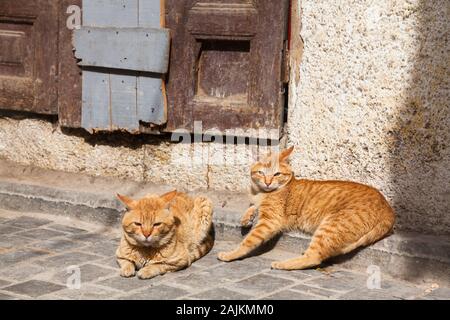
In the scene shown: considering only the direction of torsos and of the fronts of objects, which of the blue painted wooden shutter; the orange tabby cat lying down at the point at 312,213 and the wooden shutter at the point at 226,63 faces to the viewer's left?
the orange tabby cat lying down

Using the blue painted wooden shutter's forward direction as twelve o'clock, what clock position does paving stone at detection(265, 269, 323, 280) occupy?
The paving stone is roughly at 11 o'clock from the blue painted wooden shutter.

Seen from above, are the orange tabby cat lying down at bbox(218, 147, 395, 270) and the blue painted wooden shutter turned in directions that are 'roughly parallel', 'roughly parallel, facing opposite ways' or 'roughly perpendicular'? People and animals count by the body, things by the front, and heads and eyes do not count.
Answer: roughly perpendicular

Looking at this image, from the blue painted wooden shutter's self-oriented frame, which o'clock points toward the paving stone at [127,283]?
The paving stone is roughly at 12 o'clock from the blue painted wooden shutter.

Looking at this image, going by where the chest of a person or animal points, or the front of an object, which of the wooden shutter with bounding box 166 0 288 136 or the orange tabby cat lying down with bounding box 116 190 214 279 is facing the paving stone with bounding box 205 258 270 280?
the wooden shutter

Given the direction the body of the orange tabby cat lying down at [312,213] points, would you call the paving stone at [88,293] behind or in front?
in front

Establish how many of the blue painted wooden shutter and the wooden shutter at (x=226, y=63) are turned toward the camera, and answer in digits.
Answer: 2

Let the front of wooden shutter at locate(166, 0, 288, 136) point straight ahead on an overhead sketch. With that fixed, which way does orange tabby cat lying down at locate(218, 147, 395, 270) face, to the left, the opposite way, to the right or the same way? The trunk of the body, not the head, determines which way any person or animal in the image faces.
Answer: to the right

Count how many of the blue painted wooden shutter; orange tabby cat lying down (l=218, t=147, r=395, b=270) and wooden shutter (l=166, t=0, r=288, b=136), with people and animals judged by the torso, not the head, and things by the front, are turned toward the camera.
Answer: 2

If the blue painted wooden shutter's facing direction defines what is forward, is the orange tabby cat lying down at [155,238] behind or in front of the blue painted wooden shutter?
in front

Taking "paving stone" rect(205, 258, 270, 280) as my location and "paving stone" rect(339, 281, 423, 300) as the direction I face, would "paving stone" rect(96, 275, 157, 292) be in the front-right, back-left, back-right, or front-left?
back-right

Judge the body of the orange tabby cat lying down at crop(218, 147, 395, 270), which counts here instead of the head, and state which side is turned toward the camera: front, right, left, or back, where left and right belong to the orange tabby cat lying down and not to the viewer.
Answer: left

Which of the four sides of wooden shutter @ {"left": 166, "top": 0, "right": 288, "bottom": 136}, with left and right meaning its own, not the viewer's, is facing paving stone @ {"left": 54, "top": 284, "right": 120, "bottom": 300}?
front
